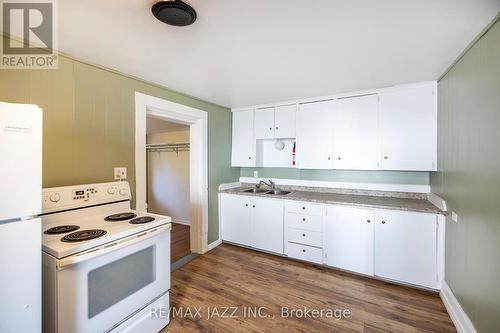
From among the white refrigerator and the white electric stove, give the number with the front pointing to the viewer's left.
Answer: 0

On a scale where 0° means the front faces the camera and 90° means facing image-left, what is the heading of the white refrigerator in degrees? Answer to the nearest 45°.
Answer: approximately 315°

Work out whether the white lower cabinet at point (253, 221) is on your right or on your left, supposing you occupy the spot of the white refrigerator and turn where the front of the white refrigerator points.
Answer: on your left

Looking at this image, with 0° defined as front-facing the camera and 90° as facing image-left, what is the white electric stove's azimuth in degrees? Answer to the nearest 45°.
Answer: approximately 315°

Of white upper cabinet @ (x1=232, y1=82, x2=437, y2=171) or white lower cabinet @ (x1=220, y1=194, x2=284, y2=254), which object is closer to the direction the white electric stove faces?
the white upper cabinet

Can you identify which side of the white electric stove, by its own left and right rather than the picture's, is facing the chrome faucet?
left
